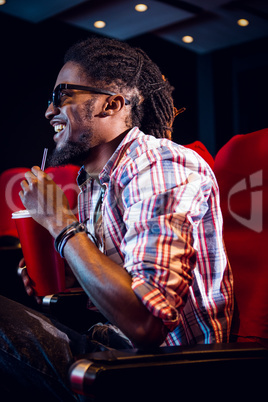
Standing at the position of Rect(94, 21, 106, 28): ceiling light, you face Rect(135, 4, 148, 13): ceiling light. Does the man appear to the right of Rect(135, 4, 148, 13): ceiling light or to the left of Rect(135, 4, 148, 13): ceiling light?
right

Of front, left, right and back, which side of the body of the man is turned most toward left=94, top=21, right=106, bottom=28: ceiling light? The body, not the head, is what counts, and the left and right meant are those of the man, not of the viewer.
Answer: right

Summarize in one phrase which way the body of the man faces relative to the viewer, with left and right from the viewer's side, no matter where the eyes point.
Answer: facing to the left of the viewer

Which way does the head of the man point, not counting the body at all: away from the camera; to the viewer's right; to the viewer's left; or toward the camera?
to the viewer's left

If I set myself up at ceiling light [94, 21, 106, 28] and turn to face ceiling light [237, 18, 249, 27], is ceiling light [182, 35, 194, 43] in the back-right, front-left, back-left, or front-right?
front-left

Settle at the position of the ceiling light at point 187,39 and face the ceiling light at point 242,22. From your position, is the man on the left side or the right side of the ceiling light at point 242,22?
right

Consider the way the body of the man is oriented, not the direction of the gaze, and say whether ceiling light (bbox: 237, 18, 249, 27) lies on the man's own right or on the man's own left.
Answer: on the man's own right

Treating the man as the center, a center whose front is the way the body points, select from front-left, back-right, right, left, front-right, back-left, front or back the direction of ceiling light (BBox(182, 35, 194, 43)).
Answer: right

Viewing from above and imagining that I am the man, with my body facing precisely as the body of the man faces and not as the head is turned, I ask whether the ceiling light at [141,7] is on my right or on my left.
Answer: on my right
